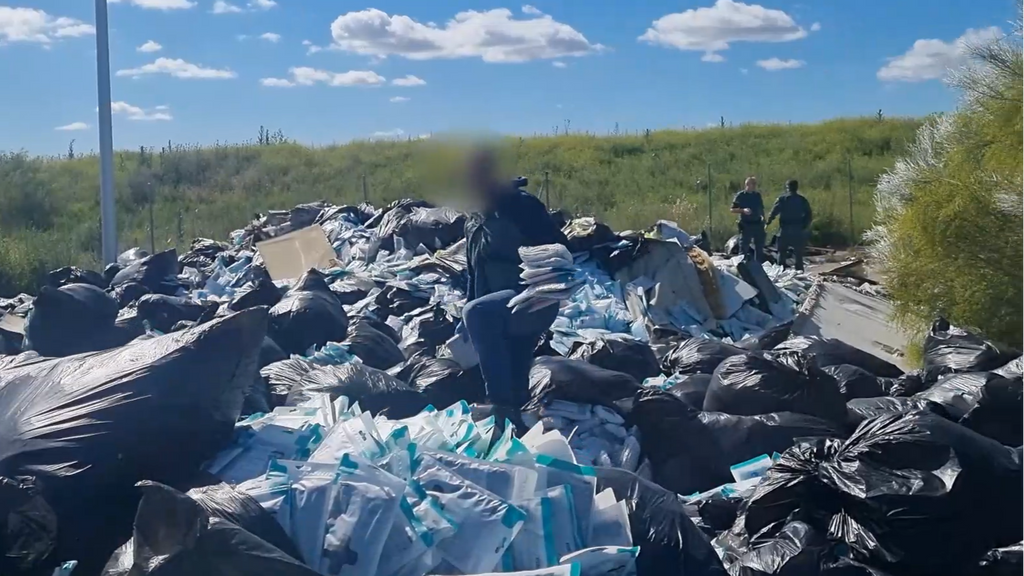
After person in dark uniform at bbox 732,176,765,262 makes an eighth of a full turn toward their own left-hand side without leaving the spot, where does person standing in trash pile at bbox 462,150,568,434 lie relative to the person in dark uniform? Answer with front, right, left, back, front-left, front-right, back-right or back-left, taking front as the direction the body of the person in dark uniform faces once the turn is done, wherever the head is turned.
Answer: front-right

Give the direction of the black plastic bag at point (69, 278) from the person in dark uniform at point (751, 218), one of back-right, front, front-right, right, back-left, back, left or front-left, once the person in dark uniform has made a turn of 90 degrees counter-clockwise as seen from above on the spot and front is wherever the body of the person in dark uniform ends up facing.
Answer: back-right

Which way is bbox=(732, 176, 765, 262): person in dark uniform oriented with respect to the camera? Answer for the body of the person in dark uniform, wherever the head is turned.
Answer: toward the camera

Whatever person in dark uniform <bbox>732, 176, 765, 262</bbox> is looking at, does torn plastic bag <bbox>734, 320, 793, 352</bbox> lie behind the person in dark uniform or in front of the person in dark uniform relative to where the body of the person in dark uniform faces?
in front

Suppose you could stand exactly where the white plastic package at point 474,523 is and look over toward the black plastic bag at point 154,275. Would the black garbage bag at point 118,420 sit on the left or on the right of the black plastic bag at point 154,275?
left

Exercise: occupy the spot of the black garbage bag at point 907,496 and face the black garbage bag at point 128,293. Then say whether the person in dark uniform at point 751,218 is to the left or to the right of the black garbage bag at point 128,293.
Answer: right

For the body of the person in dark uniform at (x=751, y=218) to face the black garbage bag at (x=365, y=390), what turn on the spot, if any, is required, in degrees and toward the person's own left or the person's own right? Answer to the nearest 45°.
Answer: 0° — they already face it

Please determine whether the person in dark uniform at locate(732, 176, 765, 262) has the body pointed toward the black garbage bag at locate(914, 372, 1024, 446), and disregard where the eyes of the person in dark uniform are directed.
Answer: yes

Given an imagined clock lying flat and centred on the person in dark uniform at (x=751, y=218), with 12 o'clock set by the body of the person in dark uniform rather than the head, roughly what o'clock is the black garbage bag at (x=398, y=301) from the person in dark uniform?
The black garbage bag is roughly at 1 o'clock from the person in dark uniform.

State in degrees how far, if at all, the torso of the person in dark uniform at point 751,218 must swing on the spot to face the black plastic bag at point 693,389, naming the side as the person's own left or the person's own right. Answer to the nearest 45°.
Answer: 0° — they already face it

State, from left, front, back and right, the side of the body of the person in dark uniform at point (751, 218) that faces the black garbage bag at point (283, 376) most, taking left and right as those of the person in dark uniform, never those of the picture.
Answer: front

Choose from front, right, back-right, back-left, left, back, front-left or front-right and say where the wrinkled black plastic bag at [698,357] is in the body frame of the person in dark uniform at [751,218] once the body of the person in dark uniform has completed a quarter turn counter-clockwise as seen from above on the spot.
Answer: right

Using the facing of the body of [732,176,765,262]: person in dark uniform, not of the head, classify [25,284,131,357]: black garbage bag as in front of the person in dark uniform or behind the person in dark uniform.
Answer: in front

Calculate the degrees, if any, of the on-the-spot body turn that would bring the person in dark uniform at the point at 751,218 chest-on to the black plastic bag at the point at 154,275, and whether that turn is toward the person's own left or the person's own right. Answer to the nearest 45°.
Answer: approximately 45° to the person's own right

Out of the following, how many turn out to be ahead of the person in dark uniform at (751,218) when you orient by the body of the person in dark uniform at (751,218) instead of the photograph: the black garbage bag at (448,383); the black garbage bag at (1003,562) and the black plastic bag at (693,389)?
3

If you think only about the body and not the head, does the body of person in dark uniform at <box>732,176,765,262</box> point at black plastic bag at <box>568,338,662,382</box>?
yes

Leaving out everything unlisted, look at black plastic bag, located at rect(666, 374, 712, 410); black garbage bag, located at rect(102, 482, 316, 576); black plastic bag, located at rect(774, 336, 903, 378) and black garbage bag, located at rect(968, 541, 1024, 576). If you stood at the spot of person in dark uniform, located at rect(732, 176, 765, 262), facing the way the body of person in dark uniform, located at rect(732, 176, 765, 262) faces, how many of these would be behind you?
0
